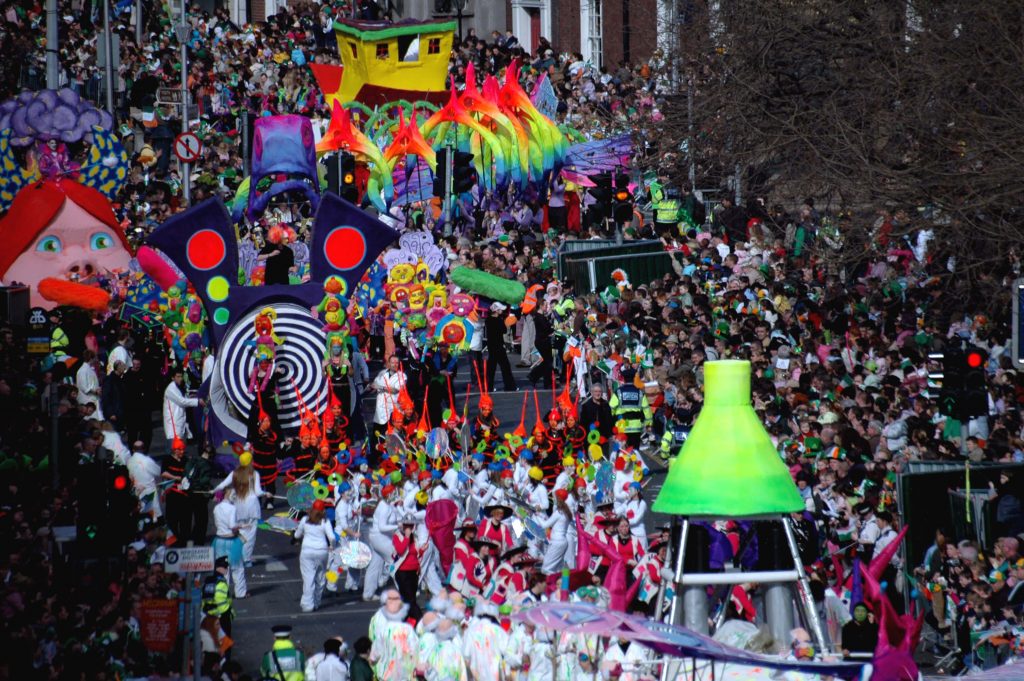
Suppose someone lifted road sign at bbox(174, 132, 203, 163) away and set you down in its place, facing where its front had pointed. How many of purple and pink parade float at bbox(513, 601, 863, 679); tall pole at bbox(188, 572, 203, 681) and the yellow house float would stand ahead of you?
2

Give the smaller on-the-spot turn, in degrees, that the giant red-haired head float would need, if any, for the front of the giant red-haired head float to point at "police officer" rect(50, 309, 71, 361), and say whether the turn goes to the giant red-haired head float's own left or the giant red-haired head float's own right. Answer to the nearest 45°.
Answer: approximately 45° to the giant red-haired head float's own right

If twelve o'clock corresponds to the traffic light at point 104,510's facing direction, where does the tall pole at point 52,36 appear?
The tall pole is roughly at 6 o'clock from the traffic light.

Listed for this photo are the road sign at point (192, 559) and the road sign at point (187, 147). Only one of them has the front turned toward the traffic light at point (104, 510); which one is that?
the road sign at point (187, 147)

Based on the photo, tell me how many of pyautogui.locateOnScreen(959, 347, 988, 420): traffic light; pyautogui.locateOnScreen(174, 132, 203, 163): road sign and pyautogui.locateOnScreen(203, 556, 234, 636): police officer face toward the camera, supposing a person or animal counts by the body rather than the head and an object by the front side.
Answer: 2

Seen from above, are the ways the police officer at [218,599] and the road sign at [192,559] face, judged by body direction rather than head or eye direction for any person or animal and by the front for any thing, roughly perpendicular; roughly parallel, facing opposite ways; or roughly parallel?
roughly perpendicular

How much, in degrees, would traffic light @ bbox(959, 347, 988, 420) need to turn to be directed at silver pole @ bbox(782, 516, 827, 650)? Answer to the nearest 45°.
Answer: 0° — it already faces it

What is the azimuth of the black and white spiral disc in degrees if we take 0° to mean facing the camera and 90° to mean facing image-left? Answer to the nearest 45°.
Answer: approximately 0°

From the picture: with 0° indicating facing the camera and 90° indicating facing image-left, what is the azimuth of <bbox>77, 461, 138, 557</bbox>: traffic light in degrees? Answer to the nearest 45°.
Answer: approximately 0°

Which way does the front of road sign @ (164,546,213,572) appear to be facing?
toward the camera

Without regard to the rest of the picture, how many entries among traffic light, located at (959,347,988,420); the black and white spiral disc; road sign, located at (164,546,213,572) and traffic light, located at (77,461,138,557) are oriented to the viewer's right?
0

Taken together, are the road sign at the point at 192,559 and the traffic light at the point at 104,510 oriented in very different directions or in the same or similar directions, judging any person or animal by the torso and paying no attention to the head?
same or similar directions

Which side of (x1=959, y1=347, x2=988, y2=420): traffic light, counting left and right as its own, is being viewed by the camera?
front

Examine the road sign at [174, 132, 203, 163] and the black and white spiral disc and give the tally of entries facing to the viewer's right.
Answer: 0
